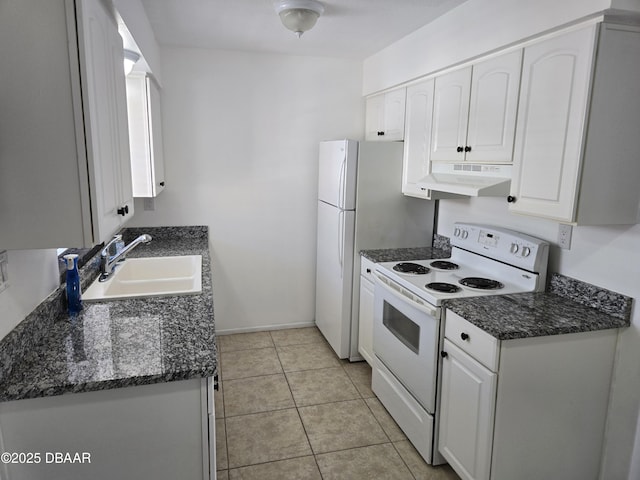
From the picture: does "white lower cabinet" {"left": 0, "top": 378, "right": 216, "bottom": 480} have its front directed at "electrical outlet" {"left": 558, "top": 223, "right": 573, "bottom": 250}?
yes

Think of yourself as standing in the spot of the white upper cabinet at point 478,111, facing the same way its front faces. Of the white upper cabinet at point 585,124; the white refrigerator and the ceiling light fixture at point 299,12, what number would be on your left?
1

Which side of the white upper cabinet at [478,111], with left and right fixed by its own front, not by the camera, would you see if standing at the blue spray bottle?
front

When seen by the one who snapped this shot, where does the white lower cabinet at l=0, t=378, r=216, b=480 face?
facing to the right of the viewer

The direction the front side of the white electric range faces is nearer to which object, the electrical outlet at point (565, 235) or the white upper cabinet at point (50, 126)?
the white upper cabinet

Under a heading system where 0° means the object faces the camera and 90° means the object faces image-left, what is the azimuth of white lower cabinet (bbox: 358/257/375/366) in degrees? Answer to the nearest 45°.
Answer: approximately 45°

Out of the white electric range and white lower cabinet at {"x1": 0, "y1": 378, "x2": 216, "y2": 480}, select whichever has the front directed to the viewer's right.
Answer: the white lower cabinet

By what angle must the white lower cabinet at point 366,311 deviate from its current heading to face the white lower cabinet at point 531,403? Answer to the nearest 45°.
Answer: approximately 90° to its left

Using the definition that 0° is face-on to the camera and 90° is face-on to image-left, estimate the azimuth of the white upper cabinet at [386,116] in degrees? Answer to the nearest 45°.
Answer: approximately 45°

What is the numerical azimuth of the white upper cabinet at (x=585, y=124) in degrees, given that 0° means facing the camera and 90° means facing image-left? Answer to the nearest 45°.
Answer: approximately 45°

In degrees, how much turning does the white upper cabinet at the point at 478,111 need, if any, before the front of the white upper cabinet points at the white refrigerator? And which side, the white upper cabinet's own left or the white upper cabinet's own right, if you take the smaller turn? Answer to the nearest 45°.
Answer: approximately 90° to the white upper cabinet's own right
